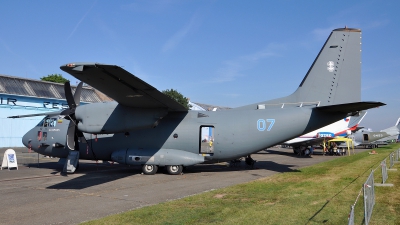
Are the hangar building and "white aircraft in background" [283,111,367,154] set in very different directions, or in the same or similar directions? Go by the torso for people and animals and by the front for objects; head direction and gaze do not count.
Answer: very different directions

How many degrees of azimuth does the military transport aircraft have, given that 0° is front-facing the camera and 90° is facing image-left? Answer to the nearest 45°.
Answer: approximately 90°

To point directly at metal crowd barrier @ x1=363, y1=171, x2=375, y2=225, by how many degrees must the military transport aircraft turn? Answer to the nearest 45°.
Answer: approximately 90° to its left

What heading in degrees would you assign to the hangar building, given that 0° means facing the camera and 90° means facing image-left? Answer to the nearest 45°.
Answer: approximately 315°

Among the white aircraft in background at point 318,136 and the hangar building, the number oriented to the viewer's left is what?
1

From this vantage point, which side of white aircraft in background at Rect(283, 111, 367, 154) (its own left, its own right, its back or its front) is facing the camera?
left

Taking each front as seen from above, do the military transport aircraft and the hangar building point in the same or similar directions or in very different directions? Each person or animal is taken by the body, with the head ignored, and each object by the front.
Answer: very different directions

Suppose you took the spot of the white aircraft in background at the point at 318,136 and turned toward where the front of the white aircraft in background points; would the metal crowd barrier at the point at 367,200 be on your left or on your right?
on your left
